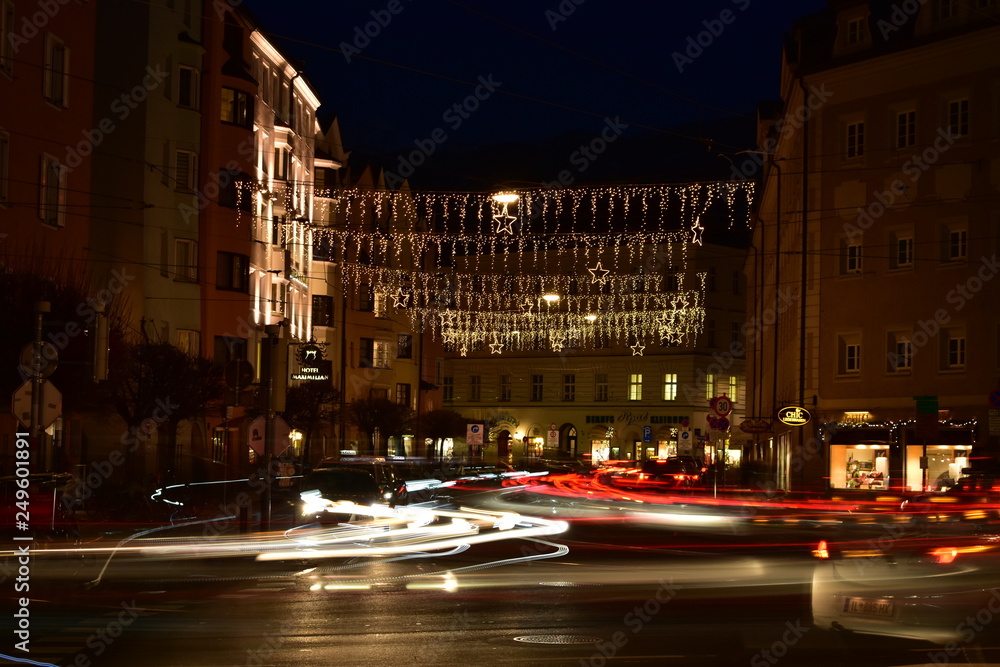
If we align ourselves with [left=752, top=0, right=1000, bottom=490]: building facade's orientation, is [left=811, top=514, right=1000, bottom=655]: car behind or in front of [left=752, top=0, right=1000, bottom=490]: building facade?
in front

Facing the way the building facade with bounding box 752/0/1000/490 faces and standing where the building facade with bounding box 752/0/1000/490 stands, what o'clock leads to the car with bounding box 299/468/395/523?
The car is roughly at 1 o'clock from the building facade.

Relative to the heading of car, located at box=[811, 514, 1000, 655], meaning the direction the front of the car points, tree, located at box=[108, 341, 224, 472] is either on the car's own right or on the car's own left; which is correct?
on the car's own left

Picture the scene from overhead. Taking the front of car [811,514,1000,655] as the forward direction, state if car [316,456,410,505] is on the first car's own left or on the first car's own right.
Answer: on the first car's own left

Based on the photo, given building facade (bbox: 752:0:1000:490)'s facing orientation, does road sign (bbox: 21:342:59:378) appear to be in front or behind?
in front

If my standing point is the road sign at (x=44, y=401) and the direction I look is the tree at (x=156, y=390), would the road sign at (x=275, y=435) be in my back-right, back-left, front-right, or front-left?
front-right

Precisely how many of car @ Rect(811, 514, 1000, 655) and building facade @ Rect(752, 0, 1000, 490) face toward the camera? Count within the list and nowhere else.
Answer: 1

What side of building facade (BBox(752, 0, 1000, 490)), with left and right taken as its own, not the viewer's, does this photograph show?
front

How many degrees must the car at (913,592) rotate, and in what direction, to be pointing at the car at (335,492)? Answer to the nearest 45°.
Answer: approximately 90° to its left

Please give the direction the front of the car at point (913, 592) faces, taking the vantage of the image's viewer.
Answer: facing away from the viewer and to the right of the viewer
